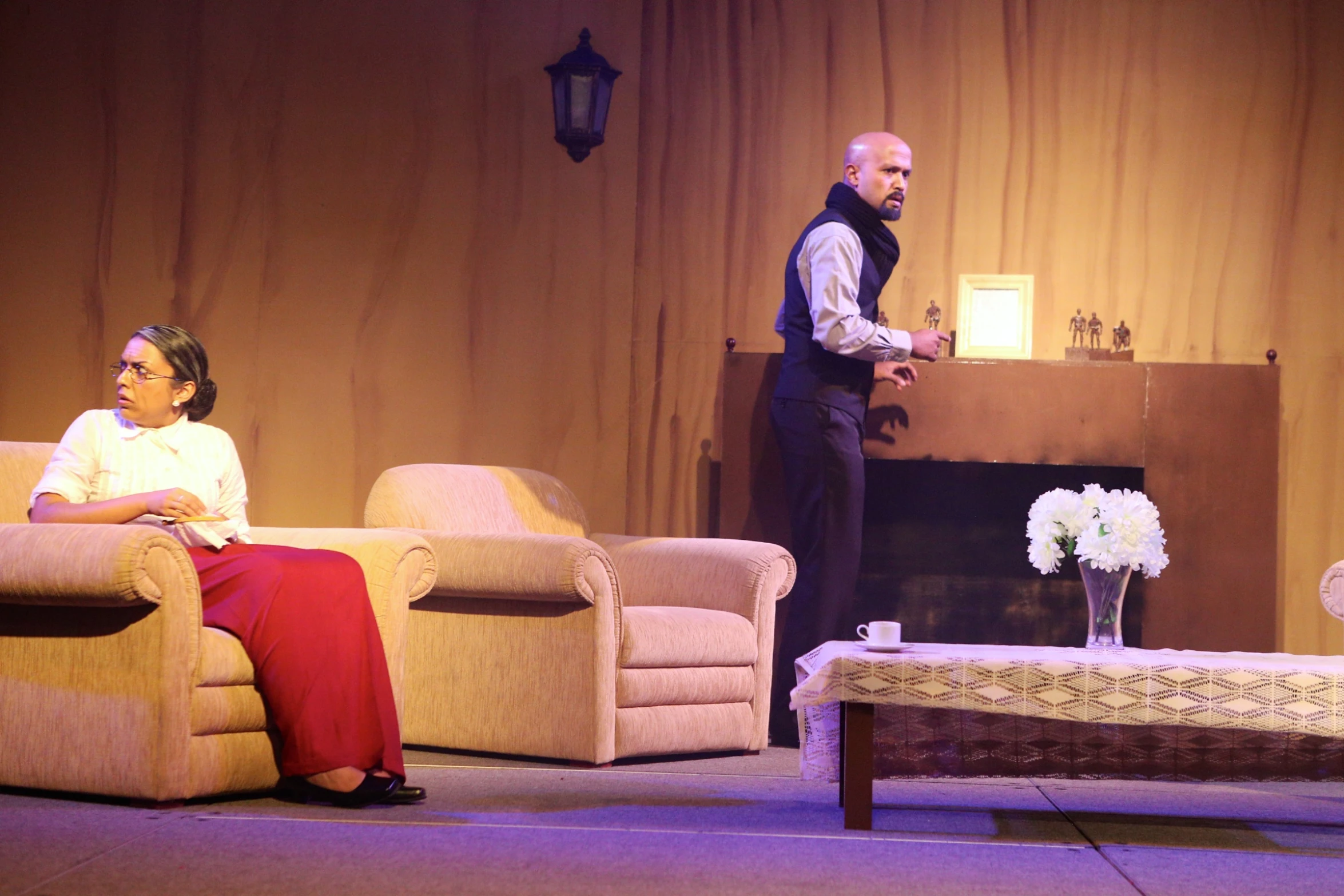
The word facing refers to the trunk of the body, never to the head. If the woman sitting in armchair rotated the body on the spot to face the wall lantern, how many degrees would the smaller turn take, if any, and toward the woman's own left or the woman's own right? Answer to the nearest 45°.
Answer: approximately 90° to the woman's own left

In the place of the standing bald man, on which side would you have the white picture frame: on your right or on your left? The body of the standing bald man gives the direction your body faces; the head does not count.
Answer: on your left

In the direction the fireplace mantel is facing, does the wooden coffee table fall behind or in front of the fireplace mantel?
in front

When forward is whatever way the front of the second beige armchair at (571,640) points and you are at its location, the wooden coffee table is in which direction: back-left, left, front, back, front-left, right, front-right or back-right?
front

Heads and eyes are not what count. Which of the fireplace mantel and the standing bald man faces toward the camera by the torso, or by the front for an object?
the fireplace mantel

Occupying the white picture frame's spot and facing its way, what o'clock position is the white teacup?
The white teacup is roughly at 12 o'clock from the white picture frame.

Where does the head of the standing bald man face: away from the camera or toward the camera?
toward the camera

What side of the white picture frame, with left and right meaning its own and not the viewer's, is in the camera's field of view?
front

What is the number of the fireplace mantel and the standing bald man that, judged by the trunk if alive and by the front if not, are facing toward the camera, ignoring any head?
1

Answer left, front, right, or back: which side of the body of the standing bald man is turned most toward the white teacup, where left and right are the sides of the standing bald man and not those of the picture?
right

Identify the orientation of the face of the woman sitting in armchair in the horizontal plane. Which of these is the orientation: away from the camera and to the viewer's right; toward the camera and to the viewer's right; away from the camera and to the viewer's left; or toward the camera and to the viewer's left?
toward the camera and to the viewer's left
